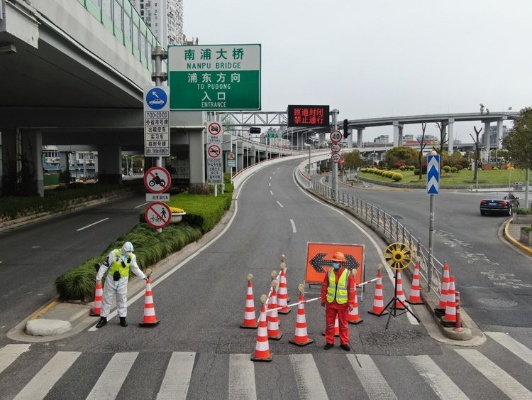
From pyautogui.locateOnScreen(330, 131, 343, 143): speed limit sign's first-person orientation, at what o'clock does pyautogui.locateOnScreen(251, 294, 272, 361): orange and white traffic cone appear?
The orange and white traffic cone is roughly at 12 o'clock from the speed limit sign.

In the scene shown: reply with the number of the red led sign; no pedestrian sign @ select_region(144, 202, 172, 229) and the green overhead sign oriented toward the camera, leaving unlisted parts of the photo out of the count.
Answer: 3

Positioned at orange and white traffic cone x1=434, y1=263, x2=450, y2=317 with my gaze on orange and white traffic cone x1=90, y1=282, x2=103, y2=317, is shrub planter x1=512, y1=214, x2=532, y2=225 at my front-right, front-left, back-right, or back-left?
back-right

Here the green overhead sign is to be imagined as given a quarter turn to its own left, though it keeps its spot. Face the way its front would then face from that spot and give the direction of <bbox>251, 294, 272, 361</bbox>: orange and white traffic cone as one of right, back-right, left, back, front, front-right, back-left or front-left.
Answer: right

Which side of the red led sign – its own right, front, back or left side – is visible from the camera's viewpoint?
front

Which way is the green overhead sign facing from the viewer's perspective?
toward the camera

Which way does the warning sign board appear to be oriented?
toward the camera

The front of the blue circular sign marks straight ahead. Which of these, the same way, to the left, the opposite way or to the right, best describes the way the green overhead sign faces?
the same way

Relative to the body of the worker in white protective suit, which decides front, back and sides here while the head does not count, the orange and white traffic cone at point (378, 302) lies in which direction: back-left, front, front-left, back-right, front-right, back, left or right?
left

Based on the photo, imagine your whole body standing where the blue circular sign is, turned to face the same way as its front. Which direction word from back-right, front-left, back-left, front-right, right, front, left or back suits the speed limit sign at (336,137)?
back-left

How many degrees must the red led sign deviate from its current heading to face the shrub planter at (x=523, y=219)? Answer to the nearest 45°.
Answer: approximately 45° to its left

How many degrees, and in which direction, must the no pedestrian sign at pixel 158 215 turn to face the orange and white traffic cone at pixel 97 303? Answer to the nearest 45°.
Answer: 0° — it already faces it

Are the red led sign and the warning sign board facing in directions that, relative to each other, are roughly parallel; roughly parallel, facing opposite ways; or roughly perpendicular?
roughly parallel

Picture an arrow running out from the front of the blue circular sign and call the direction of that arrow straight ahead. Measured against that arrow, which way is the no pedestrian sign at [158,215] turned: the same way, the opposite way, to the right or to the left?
the same way

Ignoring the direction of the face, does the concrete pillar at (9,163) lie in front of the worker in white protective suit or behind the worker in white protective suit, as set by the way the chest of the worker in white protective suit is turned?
behind

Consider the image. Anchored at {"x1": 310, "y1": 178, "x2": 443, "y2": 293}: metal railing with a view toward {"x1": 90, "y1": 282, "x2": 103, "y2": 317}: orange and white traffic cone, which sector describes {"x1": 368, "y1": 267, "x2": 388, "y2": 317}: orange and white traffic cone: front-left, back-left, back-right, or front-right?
front-left
